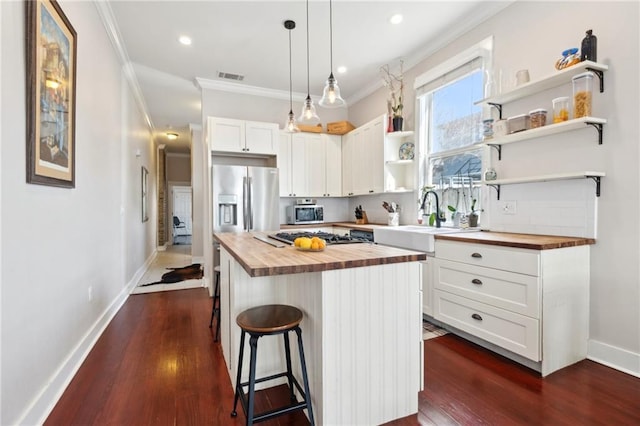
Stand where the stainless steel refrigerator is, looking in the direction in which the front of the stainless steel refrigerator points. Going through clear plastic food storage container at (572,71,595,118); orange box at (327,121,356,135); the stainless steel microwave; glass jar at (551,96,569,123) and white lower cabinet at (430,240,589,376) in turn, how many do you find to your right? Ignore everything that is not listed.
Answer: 0

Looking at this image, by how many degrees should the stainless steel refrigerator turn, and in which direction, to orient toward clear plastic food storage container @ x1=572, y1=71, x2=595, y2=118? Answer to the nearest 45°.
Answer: approximately 45° to its left

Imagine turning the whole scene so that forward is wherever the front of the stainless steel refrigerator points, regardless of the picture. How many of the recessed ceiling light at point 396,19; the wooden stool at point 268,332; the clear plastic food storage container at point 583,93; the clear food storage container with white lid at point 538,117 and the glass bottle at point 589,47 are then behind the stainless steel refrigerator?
0

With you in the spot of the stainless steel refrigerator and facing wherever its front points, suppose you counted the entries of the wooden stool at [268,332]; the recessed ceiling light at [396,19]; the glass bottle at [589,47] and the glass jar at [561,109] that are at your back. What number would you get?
0

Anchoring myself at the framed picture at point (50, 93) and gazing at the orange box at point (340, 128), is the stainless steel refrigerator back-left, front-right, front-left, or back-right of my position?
front-left

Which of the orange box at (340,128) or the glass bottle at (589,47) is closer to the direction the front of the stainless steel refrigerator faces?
the glass bottle

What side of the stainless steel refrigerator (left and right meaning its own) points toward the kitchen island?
front

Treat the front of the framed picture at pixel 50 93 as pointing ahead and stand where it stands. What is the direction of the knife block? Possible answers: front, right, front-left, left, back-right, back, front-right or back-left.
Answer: front

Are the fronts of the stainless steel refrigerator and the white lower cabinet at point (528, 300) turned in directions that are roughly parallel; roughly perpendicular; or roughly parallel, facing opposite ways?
roughly perpendicular

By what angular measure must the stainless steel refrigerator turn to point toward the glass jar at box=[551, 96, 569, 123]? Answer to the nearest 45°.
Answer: approximately 45° to its left

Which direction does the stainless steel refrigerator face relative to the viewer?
toward the camera

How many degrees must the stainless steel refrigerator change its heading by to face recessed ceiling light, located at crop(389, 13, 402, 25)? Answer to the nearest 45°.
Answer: approximately 45° to its left

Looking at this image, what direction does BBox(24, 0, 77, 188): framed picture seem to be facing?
to the viewer's right

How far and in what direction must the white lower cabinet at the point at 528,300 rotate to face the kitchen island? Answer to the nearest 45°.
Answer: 0° — it already faces it

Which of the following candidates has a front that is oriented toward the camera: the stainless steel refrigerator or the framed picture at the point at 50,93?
the stainless steel refrigerator

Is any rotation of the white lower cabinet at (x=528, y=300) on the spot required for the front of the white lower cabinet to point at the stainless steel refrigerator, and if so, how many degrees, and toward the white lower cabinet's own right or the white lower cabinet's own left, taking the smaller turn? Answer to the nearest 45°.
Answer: approximately 45° to the white lower cabinet's own right

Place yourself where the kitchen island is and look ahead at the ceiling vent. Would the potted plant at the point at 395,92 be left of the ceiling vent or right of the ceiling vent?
right
